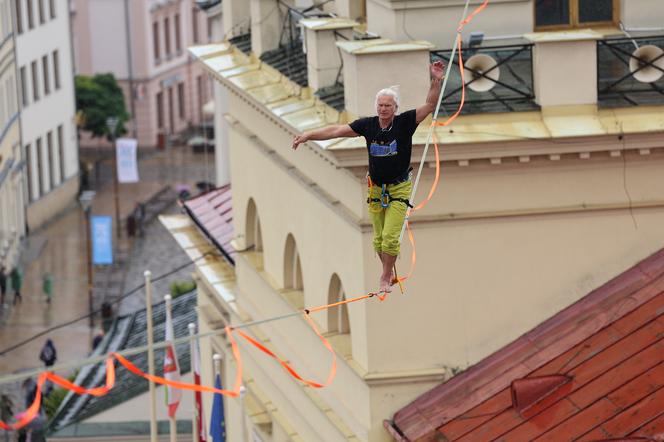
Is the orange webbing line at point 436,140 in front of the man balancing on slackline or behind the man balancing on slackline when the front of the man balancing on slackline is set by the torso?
behind

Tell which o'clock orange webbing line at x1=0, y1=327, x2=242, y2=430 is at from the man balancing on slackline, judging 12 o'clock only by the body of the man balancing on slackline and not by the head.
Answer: The orange webbing line is roughly at 2 o'clock from the man balancing on slackline.

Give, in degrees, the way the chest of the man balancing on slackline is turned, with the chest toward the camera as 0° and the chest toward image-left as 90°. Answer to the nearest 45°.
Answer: approximately 0°

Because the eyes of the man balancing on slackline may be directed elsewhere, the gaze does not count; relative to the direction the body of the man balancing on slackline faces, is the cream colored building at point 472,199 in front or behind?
behind
